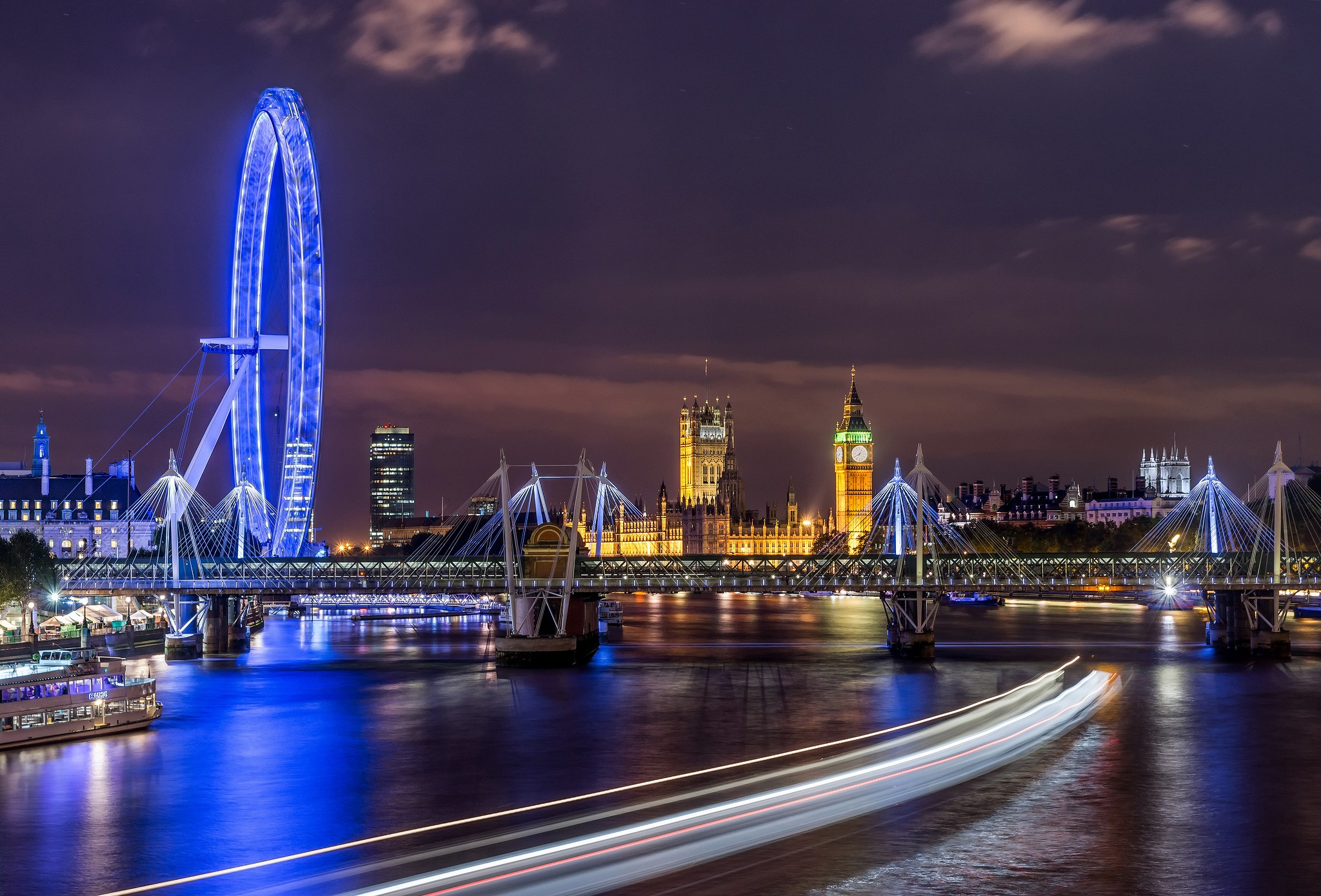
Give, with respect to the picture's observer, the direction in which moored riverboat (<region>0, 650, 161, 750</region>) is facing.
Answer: facing away from the viewer and to the right of the viewer
